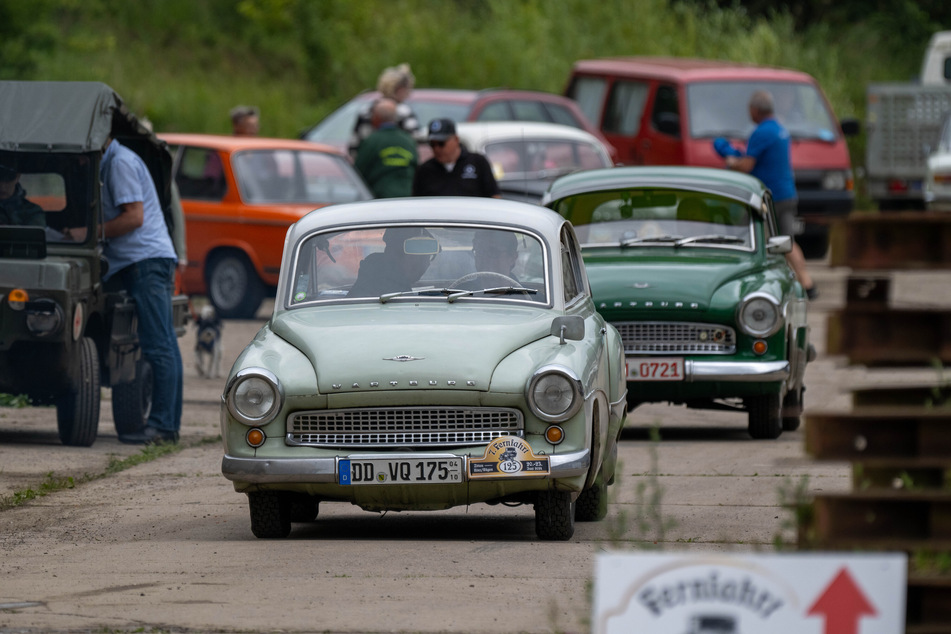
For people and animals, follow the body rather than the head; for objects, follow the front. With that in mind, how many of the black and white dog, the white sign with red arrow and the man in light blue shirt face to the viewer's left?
1

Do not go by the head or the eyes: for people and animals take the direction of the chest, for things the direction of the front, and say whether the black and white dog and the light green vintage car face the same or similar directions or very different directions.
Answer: same or similar directions

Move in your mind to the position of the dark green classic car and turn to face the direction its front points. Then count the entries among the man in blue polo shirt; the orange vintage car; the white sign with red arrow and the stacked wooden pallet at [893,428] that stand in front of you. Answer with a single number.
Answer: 2

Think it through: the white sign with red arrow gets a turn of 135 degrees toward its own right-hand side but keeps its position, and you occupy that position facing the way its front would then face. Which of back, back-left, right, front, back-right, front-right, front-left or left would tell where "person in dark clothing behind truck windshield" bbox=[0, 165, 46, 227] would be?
front

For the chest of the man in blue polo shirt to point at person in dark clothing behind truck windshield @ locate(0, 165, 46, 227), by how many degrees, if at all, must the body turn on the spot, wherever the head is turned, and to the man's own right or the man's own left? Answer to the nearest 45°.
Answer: approximately 90° to the man's own left

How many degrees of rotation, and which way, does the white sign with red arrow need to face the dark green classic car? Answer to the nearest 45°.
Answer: approximately 180°

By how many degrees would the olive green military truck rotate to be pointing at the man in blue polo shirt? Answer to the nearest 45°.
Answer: approximately 180°

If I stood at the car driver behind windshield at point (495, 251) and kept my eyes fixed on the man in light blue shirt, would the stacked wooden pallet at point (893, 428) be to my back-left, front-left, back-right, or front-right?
back-left

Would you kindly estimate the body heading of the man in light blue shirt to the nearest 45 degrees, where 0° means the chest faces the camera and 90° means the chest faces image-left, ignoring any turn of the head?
approximately 90°

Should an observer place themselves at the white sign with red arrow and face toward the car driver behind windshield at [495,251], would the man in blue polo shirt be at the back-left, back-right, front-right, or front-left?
front-right

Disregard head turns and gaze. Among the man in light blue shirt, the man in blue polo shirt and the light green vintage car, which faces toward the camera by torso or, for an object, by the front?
the light green vintage car

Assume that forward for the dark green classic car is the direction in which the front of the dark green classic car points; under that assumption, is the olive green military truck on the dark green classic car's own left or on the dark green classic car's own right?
on the dark green classic car's own right

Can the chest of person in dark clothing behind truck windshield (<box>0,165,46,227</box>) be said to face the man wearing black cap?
no

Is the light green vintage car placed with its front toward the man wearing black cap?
no

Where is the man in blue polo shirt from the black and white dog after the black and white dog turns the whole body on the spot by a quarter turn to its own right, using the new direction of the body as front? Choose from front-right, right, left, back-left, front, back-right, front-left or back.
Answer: back

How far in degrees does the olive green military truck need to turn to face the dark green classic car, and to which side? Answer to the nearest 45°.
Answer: approximately 135° to its left

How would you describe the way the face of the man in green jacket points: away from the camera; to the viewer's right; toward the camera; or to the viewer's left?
away from the camera

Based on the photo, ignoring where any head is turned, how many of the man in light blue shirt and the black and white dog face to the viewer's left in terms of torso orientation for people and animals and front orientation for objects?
1

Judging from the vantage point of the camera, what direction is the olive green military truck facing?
facing the viewer and to the left of the viewer
